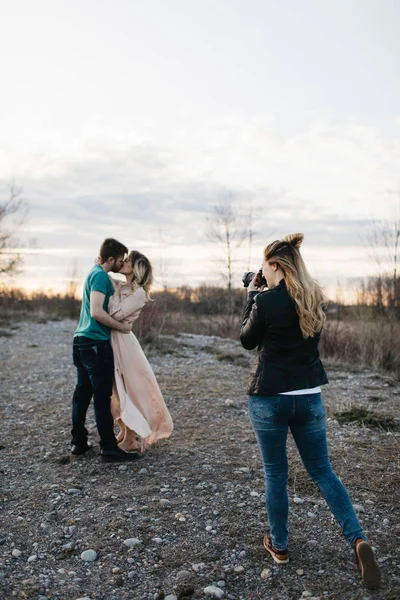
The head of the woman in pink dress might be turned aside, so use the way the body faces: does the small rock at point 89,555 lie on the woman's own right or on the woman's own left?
on the woman's own left

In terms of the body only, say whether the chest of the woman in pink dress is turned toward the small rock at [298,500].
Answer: no

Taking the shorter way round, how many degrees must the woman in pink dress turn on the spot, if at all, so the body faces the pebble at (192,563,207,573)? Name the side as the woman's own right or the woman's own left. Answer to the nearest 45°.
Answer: approximately 90° to the woman's own left

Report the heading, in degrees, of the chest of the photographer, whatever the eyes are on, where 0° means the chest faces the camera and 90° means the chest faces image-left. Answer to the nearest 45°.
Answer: approximately 135°

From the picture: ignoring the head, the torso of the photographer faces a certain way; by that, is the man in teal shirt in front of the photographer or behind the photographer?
in front

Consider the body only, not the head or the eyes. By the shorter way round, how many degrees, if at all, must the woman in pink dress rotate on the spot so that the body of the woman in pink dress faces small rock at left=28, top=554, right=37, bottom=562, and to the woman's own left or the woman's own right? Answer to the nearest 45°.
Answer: approximately 90° to the woman's own left

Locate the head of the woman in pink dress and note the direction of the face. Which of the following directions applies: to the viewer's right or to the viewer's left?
to the viewer's left

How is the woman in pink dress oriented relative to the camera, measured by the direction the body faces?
to the viewer's left

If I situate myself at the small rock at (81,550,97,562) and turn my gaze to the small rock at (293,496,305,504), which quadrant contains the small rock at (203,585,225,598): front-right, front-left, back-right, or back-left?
front-right

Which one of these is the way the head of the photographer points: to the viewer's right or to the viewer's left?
to the viewer's left

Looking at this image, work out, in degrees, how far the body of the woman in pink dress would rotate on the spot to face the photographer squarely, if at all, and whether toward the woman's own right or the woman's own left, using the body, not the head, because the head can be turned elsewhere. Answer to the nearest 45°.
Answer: approximately 90° to the woman's own left

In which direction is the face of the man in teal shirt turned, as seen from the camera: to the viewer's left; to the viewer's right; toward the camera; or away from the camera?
to the viewer's right

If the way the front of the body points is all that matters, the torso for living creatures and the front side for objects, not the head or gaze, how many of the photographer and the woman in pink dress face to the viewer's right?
0

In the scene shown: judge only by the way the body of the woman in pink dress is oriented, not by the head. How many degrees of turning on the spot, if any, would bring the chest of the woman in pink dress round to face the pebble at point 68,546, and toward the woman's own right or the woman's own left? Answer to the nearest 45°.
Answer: approximately 90° to the woman's own left

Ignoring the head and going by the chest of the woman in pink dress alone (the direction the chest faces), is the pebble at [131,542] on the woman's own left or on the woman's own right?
on the woman's own left
